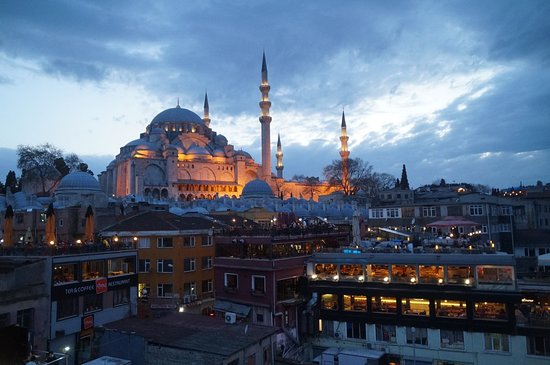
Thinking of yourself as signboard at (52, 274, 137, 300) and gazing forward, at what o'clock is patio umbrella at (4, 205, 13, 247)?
The patio umbrella is roughly at 6 o'clock from the signboard.

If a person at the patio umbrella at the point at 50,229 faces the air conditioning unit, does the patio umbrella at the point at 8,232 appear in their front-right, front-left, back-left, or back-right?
back-right

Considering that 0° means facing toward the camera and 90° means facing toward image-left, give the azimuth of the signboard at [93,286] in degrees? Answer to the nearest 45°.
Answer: approximately 315°

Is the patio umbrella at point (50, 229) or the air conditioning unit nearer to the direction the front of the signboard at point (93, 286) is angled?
the air conditioning unit

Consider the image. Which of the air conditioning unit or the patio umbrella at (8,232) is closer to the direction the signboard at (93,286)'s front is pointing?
the air conditioning unit

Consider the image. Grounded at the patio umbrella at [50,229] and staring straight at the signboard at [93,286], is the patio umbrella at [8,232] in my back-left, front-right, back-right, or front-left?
back-right

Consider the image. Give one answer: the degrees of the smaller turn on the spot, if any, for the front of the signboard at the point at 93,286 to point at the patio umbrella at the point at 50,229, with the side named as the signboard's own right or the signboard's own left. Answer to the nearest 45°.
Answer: approximately 180°
